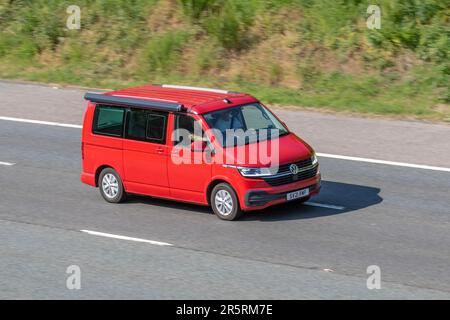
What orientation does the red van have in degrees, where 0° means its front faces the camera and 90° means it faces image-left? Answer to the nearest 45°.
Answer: approximately 315°
